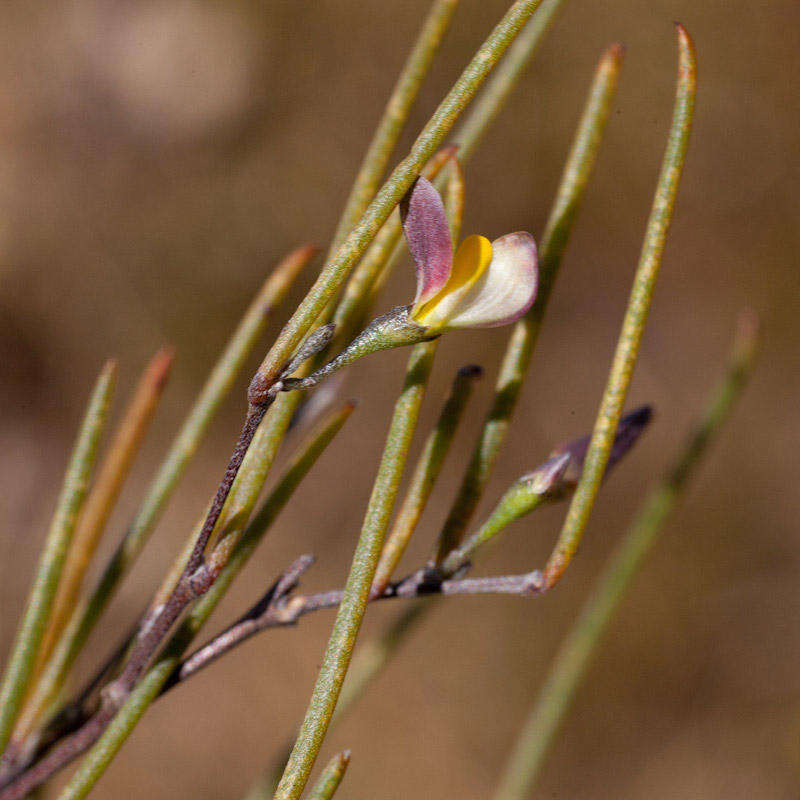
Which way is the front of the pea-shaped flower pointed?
to the viewer's right
